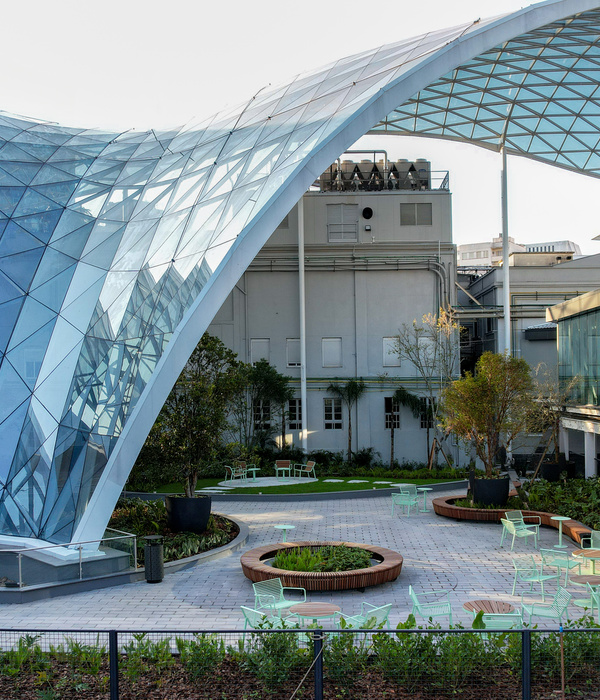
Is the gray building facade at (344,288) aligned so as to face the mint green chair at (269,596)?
yes

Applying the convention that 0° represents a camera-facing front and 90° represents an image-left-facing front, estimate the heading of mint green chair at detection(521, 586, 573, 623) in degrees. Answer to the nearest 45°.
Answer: approximately 90°

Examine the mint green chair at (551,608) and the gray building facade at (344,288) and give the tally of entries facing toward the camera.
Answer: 1

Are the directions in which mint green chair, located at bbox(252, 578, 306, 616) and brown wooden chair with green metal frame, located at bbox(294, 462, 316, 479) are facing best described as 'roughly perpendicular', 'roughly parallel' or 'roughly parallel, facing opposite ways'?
roughly perpendicular

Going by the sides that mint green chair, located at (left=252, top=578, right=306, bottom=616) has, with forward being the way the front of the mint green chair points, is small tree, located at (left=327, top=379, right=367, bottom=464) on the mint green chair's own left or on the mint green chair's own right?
on the mint green chair's own left
